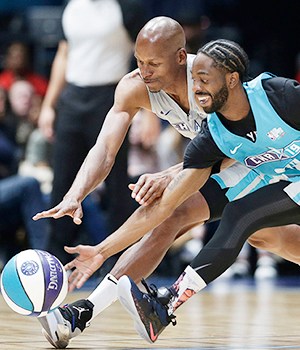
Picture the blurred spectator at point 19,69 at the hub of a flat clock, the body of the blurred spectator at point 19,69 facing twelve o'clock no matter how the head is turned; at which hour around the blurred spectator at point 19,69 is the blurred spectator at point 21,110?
the blurred spectator at point 21,110 is roughly at 12 o'clock from the blurred spectator at point 19,69.

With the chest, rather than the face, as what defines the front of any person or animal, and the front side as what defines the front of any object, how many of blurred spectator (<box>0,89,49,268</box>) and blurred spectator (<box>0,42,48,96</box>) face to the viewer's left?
0

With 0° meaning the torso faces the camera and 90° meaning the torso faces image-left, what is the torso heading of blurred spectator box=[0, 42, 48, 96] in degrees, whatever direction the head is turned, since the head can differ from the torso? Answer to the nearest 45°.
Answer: approximately 0°

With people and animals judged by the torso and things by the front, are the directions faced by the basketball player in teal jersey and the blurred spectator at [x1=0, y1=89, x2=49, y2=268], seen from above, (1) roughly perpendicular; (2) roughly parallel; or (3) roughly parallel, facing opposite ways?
roughly perpendicular

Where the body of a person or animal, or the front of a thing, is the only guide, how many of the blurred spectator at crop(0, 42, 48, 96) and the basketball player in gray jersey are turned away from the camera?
0

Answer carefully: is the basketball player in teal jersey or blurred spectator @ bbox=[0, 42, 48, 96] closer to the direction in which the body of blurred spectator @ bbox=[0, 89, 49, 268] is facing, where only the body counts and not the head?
the basketball player in teal jersey

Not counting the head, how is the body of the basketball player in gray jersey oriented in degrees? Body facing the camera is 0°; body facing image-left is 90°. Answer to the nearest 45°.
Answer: approximately 45°

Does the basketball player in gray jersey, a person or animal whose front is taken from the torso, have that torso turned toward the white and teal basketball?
yes
